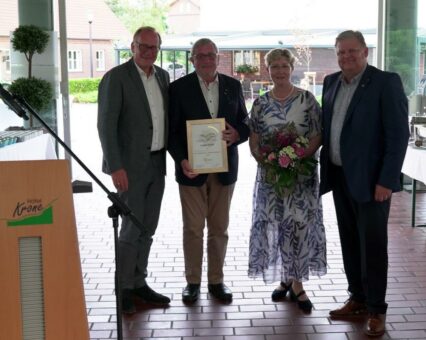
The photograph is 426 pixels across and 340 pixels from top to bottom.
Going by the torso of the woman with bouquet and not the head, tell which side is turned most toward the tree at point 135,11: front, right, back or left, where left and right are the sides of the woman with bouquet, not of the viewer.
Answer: back

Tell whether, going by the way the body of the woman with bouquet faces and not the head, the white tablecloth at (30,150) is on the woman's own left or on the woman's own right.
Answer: on the woman's own right

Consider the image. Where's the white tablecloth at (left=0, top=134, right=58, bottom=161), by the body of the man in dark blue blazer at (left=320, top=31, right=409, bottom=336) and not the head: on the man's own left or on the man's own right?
on the man's own right

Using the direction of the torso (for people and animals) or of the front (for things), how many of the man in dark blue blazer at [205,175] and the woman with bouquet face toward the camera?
2

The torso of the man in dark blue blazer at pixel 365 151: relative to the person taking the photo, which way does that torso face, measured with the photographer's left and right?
facing the viewer and to the left of the viewer

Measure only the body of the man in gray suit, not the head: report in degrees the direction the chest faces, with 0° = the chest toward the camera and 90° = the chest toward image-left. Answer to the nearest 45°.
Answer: approximately 315°

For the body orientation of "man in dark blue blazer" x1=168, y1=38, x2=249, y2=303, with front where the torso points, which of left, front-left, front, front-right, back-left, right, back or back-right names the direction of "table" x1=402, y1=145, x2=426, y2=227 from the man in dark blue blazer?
back-left

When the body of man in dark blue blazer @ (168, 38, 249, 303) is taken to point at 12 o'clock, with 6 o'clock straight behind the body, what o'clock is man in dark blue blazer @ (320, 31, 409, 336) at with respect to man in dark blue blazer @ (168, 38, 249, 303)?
man in dark blue blazer @ (320, 31, 409, 336) is roughly at 10 o'clock from man in dark blue blazer @ (168, 38, 249, 303).

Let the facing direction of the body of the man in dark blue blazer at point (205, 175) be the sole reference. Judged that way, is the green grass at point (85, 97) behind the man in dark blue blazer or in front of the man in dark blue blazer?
behind

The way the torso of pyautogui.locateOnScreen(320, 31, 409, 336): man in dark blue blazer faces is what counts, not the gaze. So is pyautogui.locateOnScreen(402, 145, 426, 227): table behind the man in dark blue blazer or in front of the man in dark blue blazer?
behind
